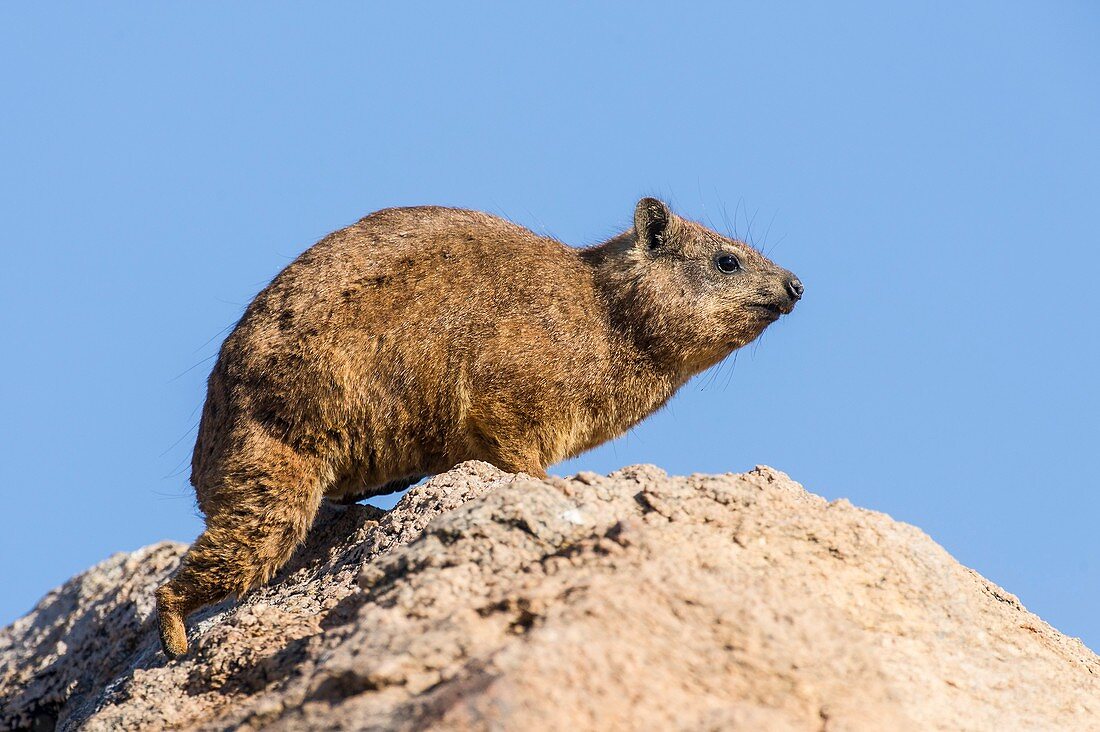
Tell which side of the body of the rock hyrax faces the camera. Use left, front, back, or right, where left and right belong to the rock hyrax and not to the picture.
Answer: right
